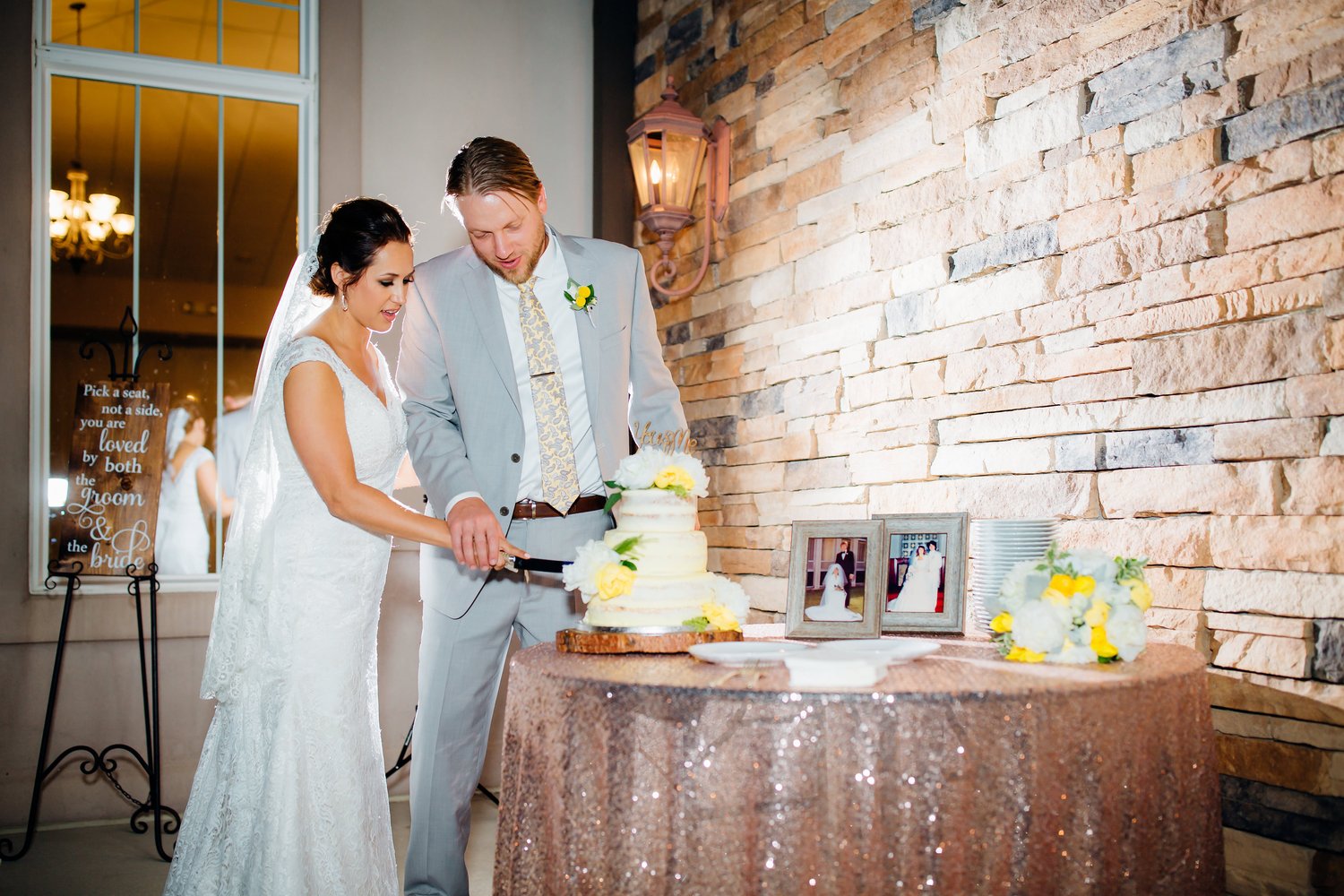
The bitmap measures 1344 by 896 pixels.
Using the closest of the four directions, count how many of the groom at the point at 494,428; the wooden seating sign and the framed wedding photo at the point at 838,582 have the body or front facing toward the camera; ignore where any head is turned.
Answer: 3

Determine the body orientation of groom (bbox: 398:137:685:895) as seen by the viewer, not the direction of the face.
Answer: toward the camera

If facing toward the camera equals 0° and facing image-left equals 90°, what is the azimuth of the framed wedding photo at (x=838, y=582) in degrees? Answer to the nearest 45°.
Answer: approximately 0°

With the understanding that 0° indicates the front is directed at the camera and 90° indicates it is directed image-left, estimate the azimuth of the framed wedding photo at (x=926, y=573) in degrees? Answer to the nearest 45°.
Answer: approximately 0°

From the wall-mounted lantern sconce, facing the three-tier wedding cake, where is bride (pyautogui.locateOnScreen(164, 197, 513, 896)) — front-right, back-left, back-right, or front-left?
front-right

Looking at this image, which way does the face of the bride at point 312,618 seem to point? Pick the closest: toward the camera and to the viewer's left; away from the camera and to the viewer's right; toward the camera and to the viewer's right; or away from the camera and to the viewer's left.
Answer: toward the camera and to the viewer's right

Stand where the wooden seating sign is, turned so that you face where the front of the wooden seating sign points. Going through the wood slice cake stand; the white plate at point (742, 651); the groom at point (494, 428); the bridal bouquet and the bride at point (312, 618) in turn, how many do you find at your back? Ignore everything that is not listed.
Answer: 0

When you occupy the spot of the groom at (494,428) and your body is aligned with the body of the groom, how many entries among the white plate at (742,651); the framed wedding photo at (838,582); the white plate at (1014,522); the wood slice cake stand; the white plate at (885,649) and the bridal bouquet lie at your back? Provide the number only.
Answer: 0

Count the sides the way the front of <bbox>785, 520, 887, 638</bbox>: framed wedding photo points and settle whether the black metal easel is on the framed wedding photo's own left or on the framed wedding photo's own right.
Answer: on the framed wedding photo's own right

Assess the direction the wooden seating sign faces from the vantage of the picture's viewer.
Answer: facing the viewer

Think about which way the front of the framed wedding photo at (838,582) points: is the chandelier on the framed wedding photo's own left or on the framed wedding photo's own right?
on the framed wedding photo's own right

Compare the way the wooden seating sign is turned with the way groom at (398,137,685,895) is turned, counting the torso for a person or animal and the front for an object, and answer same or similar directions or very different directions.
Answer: same or similar directions

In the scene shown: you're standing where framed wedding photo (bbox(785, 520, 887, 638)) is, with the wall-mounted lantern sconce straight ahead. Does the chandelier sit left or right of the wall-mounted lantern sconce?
left

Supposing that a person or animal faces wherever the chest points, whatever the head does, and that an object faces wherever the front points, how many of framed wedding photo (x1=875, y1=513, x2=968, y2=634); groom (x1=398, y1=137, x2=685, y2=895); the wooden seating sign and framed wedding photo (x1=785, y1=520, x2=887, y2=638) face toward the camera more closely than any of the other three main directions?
4

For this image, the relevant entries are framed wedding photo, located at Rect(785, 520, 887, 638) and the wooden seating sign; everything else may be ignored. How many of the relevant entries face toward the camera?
2
